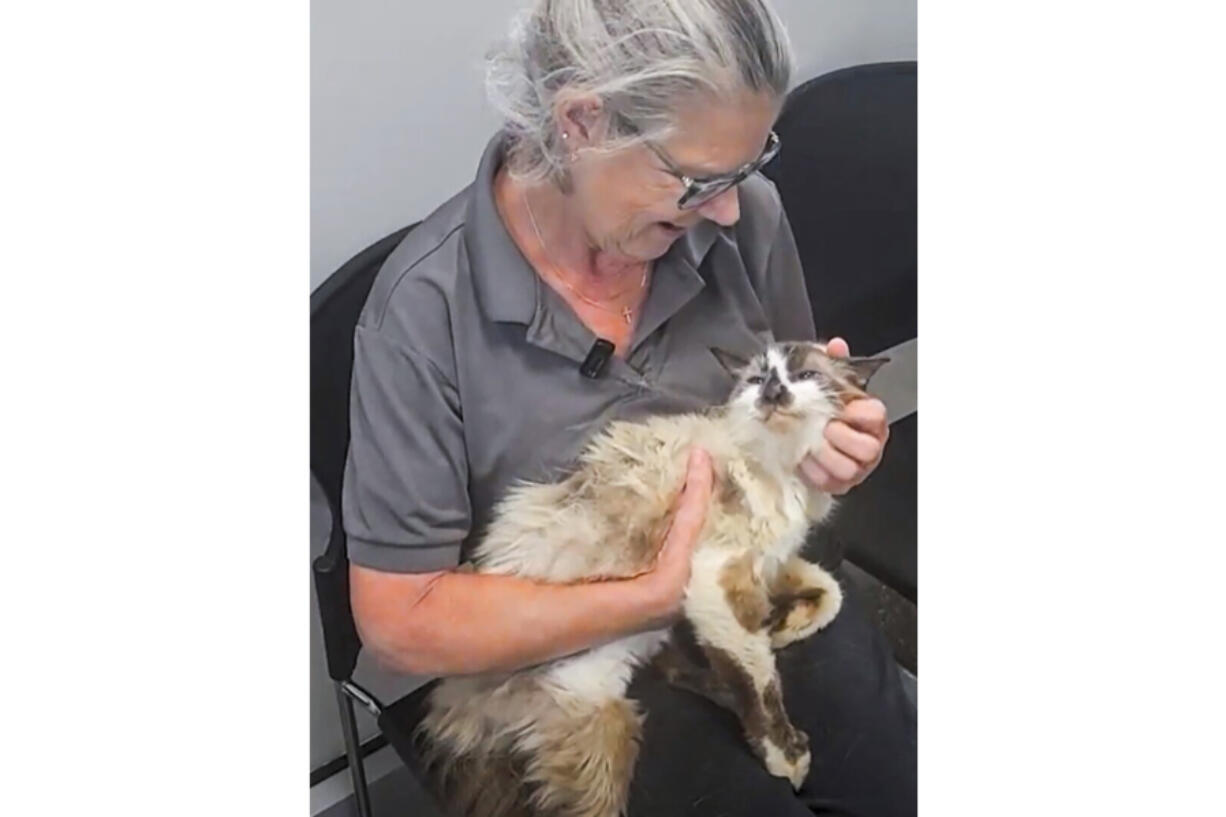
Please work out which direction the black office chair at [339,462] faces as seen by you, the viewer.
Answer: facing the viewer and to the right of the viewer
